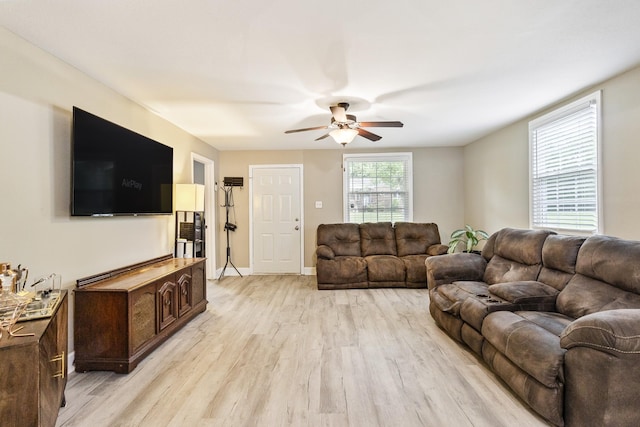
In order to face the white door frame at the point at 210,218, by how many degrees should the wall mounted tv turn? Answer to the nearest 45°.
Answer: approximately 90° to its left

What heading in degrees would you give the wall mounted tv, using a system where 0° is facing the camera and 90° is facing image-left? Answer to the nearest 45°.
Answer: approximately 315°

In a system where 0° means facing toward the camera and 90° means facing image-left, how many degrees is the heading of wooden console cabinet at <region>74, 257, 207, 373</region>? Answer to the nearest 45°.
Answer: approximately 315°

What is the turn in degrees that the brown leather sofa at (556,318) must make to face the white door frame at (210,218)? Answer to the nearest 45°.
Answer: approximately 45° to its right

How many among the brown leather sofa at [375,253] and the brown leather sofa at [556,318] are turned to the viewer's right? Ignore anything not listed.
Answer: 0

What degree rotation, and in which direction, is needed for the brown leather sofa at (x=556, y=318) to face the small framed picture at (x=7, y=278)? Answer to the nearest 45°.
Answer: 0° — it already faces it

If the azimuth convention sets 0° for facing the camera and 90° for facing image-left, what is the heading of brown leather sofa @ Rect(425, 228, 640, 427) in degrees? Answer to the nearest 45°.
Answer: approximately 45°

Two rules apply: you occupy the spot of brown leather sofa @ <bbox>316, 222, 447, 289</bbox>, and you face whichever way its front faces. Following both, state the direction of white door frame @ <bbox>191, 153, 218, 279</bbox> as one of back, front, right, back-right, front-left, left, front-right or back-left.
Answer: right

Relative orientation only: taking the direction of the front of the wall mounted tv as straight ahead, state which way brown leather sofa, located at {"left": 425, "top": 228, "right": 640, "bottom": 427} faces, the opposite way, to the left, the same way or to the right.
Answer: the opposite way

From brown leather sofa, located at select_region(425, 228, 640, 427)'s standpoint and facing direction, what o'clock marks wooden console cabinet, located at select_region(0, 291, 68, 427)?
The wooden console cabinet is roughly at 12 o'clock from the brown leather sofa.

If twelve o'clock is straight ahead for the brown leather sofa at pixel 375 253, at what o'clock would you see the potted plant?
The potted plant is roughly at 9 o'clock from the brown leather sofa.

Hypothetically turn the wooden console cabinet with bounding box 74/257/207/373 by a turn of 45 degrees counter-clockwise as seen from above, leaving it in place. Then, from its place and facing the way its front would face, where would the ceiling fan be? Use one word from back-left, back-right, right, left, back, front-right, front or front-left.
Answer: front

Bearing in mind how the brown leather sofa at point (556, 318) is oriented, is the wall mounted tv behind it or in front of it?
in front

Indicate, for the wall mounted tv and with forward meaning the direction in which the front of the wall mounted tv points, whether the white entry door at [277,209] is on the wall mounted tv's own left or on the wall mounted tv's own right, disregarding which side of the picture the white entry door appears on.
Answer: on the wall mounted tv's own left

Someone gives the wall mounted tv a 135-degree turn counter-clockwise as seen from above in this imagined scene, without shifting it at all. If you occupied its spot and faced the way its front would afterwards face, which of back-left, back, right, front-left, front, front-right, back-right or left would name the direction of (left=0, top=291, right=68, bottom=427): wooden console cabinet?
back

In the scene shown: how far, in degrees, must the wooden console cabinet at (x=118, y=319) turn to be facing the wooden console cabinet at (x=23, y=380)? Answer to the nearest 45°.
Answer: approximately 45° to its right

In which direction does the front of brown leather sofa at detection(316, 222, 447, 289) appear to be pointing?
toward the camera

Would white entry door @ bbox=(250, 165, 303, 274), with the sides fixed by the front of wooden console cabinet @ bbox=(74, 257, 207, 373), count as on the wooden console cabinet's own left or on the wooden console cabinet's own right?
on the wooden console cabinet's own left

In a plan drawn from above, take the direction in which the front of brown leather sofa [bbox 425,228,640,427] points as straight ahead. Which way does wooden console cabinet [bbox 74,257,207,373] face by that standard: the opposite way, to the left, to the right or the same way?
the opposite way
